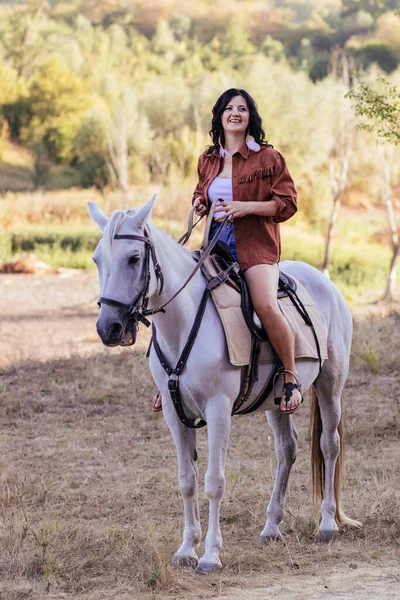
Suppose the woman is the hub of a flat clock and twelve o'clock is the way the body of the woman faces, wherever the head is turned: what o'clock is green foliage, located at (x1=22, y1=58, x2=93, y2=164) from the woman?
The green foliage is roughly at 4 o'clock from the woman.

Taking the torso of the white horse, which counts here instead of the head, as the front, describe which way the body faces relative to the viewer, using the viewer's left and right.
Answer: facing the viewer and to the left of the viewer

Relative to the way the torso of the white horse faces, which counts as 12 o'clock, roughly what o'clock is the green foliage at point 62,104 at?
The green foliage is roughly at 4 o'clock from the white horse.

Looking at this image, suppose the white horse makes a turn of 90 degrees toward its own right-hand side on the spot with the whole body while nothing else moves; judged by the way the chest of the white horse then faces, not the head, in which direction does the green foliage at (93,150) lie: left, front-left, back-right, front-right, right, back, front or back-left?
front-right

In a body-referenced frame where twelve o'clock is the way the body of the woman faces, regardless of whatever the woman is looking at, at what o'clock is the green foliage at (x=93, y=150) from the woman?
The green foliage is roughly at 4 o'clock from the woman.
